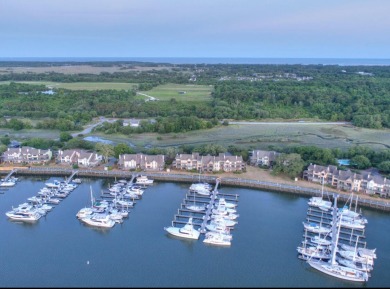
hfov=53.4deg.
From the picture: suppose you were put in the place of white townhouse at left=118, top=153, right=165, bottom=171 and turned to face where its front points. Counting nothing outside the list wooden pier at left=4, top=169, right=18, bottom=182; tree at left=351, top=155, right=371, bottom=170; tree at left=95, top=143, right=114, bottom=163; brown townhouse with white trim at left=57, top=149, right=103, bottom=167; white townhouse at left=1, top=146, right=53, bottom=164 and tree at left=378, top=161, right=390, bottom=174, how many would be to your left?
2

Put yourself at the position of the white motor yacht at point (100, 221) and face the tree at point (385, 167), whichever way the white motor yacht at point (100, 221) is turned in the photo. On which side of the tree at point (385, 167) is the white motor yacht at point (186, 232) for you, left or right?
right

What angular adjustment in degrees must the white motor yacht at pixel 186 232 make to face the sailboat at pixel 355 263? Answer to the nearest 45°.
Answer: approximately 180°

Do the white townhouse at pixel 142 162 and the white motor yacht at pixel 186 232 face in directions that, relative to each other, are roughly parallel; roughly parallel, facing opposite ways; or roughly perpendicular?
roughly perpendicular

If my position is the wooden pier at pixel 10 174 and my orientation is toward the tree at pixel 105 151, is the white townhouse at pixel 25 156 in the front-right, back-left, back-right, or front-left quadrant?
front-left

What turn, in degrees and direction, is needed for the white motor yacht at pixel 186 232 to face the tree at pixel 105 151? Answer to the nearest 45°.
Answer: approximately 45° to its right

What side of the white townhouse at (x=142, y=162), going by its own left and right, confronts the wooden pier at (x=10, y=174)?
right

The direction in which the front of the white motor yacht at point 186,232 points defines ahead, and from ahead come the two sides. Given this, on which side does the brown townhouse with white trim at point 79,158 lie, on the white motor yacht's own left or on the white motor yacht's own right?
on the white motor yacht's own right

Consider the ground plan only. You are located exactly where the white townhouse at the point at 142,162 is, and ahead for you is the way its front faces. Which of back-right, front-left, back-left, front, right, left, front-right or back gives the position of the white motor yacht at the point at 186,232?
front

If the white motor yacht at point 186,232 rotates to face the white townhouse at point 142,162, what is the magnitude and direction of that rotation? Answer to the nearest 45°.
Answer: approximately 90° to its right

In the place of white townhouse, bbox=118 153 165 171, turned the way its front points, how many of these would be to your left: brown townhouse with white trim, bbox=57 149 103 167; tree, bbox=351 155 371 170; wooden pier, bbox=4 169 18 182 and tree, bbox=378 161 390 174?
2

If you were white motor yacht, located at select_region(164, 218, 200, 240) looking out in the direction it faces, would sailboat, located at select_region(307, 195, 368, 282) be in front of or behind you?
behind

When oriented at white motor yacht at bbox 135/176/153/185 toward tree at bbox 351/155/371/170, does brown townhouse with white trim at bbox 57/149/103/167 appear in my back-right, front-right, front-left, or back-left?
back-left

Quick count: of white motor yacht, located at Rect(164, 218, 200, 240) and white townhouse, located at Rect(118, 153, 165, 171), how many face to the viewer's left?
1

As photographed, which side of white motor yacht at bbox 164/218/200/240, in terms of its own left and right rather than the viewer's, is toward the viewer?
left

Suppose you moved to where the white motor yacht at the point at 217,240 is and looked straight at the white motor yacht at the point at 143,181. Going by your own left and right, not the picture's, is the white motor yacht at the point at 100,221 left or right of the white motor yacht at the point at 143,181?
left

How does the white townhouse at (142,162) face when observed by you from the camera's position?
facing the viewer

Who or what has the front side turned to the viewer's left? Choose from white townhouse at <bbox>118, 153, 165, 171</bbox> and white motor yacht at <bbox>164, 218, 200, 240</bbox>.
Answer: the white motor yacht

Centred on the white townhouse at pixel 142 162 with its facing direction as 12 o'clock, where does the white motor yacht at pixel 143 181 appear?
The white motor yacht is roughly at 12 o'clock from the white townhouse.

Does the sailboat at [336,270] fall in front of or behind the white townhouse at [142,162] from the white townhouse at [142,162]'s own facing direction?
in front
